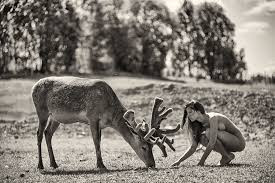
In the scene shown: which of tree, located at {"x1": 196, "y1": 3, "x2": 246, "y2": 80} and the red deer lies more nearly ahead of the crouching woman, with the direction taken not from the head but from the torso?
the red deer

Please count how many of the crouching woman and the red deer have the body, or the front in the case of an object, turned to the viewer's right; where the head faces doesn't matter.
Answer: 1

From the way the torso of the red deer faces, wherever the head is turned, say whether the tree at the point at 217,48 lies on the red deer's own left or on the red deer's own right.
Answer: on the red deer's own left

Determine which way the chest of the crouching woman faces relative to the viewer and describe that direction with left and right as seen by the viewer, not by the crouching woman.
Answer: facing to the left of the viewer

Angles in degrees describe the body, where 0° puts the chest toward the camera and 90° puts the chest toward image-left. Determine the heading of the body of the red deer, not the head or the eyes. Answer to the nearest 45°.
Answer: approximately 270°

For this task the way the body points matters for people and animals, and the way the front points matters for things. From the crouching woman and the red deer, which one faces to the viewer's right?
the red deer

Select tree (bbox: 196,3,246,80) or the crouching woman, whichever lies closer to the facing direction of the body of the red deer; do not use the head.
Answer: the crouching woman

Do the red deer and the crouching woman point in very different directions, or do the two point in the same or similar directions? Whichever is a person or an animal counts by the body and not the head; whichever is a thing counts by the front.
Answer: very different directions

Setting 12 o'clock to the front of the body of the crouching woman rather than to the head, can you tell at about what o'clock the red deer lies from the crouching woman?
The red deer is roughly at 12 o'clock from the crouching woman.

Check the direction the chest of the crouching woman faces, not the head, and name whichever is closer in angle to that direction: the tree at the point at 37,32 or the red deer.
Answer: the red deer

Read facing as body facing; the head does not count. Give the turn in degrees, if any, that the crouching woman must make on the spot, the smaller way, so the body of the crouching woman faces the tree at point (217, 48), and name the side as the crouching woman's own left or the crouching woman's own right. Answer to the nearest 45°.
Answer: approximately 90° to the crouching woman's own right

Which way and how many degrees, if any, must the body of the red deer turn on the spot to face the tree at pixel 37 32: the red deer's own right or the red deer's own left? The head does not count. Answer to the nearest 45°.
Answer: approximately 90° to the red deer's own left
